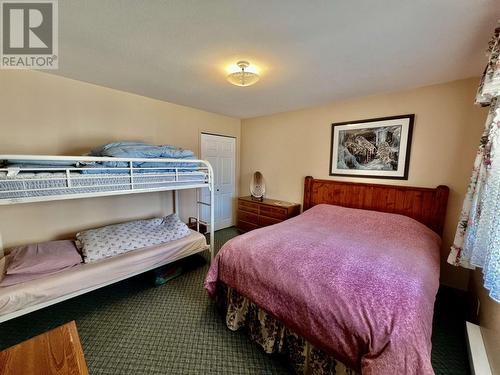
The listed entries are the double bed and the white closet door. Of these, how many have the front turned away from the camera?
0

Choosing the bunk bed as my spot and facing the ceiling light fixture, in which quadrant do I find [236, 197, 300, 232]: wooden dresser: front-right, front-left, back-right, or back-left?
front-left

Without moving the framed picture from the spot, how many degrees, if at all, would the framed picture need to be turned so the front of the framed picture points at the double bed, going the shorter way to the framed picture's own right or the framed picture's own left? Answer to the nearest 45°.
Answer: approximately 45° to the framed picture's own left

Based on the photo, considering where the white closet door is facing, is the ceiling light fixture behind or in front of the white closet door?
in front

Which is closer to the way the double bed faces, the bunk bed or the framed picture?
the bunk bed

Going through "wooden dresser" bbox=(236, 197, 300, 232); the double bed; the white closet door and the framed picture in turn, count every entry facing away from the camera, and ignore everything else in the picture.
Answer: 0

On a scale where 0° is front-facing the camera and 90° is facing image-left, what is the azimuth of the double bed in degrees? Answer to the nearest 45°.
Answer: approximately 45°

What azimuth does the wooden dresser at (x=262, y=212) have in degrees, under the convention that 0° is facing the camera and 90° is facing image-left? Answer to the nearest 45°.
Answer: approximately 45°

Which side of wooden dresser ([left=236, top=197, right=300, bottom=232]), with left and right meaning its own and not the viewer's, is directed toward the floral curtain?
left

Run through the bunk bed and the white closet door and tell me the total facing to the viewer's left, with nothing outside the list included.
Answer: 0

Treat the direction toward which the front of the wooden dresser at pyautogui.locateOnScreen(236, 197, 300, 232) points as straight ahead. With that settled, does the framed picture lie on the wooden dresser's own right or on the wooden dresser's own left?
on the wooden dresser's own left

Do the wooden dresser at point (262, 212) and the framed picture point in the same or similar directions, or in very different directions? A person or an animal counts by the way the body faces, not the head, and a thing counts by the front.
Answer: same or similar directions

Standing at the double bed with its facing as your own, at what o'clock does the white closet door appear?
The white closet door is roughly at 3 o'clock from the double bed.

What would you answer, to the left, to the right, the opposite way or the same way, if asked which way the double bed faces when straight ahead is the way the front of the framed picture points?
the same way

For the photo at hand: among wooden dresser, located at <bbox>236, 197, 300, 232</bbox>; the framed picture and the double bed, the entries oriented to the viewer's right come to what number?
0

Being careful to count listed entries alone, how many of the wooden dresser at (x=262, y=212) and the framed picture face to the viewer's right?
0
